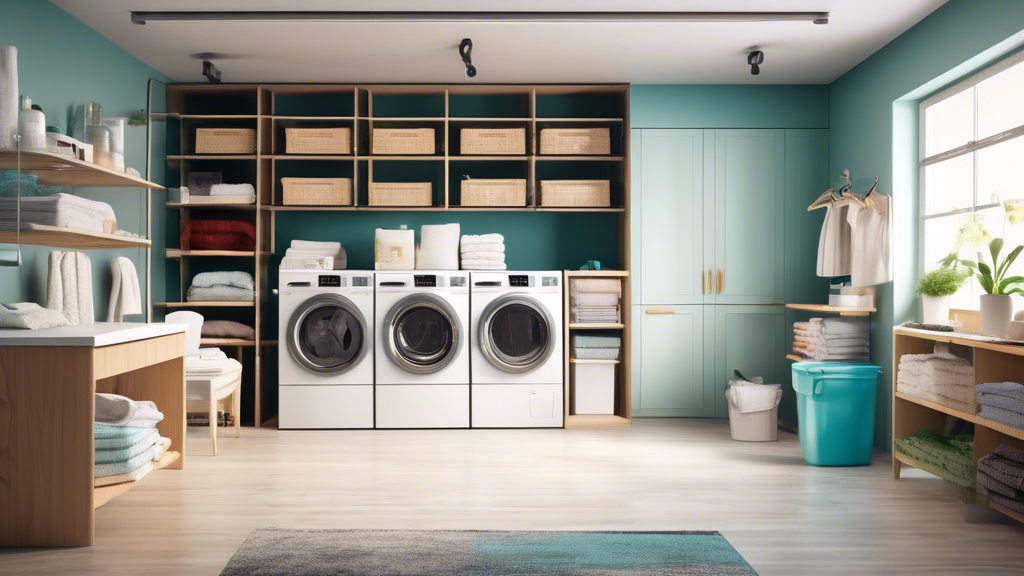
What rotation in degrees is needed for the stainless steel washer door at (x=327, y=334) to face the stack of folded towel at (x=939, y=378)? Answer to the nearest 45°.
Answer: approximately 45° to its left

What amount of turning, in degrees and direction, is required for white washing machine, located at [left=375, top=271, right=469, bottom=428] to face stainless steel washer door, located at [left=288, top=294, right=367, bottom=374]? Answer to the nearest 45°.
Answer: approximately 90° to its right

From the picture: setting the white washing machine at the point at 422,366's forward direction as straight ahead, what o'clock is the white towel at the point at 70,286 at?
The white towel is roughly at 2 o'clock from the white washing machine.

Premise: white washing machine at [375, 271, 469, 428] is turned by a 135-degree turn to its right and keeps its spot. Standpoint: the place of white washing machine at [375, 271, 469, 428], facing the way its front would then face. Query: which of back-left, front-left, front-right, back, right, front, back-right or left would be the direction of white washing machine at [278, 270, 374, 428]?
front-left

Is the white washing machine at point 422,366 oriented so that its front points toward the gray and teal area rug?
yes

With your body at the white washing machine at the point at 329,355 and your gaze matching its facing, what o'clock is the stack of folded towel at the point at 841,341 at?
The stack of folded towel is roughly at 10 o'clock from the white washing machine.

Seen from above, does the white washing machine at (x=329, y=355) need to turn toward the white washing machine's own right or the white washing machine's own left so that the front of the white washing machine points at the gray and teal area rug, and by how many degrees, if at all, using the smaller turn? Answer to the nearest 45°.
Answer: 0° — it already faces it

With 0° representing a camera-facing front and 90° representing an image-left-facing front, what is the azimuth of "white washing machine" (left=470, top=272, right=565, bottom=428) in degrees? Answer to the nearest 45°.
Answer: approximately 0°

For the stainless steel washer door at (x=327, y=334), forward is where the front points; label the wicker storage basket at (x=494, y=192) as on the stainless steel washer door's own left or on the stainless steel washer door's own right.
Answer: on the stainless steel washer door's own left

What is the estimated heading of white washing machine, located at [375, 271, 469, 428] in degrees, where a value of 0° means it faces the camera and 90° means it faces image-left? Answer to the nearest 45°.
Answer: approximately 0°

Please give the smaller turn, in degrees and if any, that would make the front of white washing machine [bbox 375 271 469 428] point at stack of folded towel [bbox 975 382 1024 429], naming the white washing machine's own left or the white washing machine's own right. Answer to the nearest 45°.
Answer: approximately 45° to the white washing machine's own left
